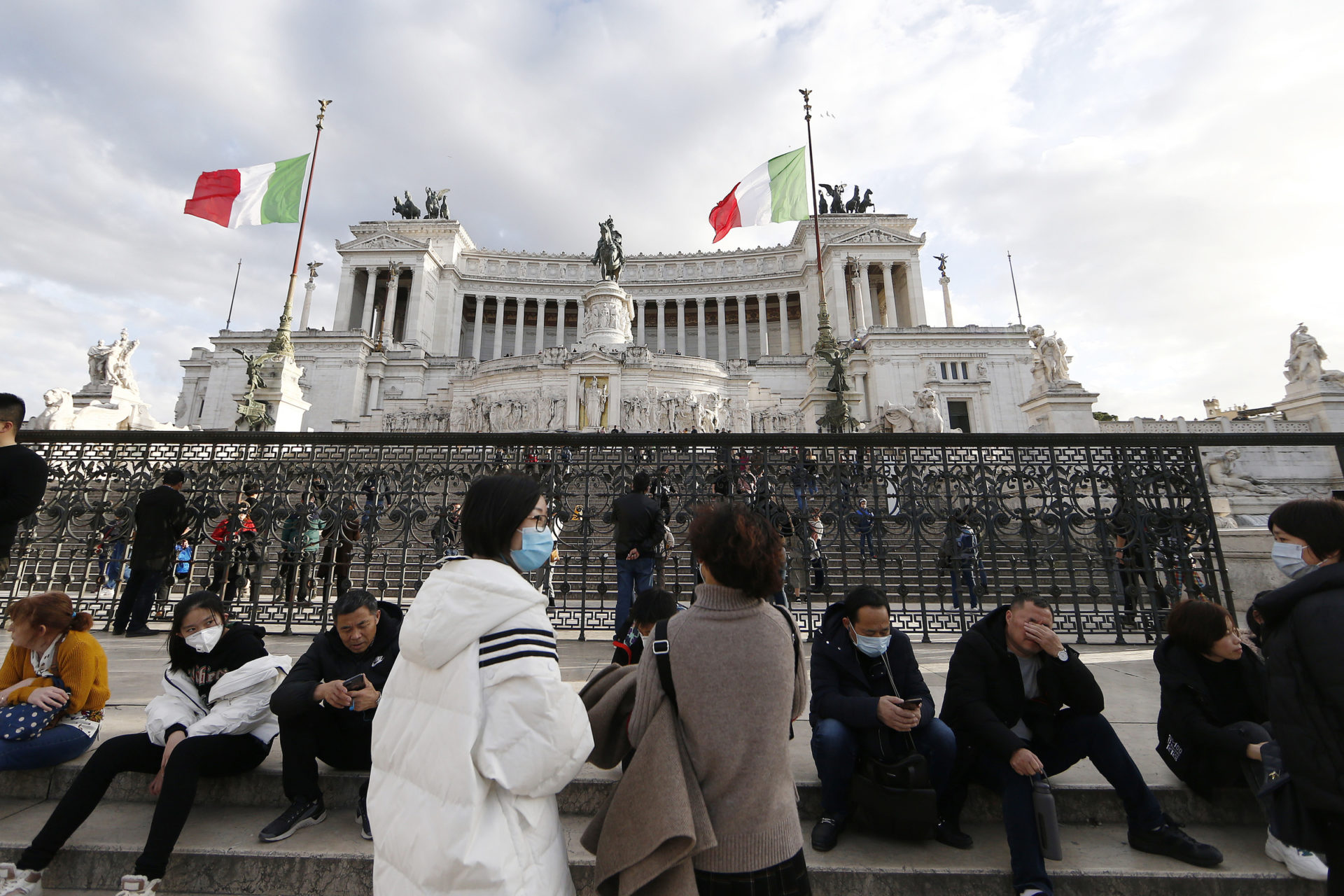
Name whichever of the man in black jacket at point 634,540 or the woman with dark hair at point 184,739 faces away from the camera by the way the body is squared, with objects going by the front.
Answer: the man in black jacket

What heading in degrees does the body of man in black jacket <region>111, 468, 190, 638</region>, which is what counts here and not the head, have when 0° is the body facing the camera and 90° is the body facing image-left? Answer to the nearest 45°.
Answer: approximately 225°

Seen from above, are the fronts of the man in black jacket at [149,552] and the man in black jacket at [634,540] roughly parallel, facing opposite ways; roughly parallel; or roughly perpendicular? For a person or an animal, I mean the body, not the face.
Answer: roughly parallel

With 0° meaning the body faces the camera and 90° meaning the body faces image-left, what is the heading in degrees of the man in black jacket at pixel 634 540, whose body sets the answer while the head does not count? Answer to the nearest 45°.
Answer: approximately 180°

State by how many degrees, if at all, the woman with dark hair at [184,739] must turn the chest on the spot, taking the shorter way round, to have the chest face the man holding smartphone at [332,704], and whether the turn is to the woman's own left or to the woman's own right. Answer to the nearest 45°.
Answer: approximately 90° to the woman's own left

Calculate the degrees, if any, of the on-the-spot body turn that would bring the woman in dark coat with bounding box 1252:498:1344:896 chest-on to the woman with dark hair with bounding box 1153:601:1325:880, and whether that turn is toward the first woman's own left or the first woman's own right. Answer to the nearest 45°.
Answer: approximately 90° to the first woman's own right

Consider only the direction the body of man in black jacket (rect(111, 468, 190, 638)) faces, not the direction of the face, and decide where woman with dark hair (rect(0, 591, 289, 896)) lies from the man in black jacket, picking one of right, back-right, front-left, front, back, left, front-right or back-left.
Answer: back-right

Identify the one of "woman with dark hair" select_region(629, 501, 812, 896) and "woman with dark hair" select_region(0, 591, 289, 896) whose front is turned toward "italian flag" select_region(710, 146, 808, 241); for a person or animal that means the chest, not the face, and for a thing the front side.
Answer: "woman with dark hair" select_region(629, 501, 812, 896)

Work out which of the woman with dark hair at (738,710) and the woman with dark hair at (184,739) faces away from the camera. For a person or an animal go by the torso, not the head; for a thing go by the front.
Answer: the woman with dark hair at (738,710)

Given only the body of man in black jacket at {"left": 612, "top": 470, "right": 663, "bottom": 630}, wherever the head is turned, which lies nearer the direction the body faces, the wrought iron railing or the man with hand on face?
the wrought iron railing

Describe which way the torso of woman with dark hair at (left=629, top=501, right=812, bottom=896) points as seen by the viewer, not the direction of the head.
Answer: away from the camera

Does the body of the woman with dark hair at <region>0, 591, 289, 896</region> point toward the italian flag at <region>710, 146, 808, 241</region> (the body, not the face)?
no

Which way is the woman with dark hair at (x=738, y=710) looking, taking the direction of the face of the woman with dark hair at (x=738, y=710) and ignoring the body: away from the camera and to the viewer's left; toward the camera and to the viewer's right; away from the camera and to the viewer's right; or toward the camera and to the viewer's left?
away from the camera and to the viewer's left

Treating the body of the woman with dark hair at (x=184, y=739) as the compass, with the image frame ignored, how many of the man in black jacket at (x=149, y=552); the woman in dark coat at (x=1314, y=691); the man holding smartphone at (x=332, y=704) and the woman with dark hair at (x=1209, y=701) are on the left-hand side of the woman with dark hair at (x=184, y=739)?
3

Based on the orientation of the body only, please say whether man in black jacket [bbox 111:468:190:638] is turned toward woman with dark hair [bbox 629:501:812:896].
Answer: no

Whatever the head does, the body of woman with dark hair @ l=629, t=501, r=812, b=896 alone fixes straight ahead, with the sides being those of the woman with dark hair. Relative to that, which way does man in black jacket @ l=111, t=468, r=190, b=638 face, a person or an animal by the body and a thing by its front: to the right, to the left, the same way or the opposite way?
the same way

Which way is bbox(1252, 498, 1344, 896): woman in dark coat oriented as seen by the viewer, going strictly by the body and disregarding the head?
to the viewer's left
